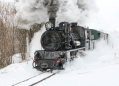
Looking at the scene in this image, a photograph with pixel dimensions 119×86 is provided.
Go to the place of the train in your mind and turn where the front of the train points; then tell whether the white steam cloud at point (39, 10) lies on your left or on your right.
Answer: on your right

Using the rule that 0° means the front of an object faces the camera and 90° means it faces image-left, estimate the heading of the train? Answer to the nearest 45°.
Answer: approximately 45°

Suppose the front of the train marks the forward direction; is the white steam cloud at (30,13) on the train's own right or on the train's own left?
on the train's own right
